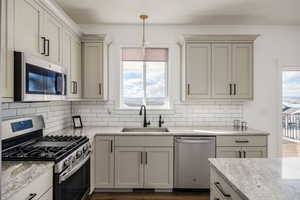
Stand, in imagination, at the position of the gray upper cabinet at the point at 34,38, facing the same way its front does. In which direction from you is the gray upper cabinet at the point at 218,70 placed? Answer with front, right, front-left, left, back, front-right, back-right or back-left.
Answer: front-left

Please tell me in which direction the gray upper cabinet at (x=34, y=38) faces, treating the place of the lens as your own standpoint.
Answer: facing the viewer and to the right of the viewer

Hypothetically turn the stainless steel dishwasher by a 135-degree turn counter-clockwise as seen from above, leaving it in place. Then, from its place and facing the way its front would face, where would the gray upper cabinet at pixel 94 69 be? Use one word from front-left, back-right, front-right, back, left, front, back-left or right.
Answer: back-left

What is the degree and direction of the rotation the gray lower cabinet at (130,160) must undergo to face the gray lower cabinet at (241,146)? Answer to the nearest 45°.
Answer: approximately 90° to its left

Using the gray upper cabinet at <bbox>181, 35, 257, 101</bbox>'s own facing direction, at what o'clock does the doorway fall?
The doorway is roughly at 8 o'clock from the gray upper cabinet.

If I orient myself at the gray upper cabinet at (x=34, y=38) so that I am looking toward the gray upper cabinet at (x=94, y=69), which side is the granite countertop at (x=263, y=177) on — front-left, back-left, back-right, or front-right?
back-right

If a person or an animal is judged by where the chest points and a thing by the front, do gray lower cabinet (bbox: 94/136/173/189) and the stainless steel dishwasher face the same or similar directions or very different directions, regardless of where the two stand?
same or similar directions

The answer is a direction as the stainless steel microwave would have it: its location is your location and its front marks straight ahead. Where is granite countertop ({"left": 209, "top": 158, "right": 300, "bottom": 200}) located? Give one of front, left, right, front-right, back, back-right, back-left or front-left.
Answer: front

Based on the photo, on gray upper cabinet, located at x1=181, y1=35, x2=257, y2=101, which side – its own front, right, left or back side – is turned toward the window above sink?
right

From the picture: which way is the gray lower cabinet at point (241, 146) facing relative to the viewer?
toward the camera

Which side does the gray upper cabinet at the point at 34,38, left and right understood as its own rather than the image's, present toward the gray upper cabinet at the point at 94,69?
left

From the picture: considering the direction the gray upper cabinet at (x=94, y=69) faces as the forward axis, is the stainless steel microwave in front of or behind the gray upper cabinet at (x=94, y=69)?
in front

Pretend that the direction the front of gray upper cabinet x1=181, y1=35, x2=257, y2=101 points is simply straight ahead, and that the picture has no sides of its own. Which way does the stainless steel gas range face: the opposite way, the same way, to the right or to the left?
to the left

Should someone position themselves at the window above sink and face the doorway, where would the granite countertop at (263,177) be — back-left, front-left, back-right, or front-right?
front-right

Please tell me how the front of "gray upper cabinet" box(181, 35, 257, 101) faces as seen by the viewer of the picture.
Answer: facing the viewer

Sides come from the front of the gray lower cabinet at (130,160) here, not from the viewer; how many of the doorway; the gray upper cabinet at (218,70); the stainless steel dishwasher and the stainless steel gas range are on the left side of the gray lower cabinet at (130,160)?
3
